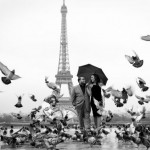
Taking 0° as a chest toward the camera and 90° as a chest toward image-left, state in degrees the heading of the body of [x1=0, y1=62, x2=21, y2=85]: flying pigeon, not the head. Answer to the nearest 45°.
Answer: approximately 225°

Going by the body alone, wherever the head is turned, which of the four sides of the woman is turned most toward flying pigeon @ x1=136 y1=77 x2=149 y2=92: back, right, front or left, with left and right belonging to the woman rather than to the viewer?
left

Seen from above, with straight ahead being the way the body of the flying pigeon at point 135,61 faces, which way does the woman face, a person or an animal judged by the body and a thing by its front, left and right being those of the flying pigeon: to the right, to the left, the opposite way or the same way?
to the left

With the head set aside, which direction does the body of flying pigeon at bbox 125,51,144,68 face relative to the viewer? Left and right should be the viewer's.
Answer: facing away from the viewer and to the left of the viewer

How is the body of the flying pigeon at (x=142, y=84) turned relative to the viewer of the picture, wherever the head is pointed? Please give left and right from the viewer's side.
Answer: facing away from the viewer and to the left of the viewer
